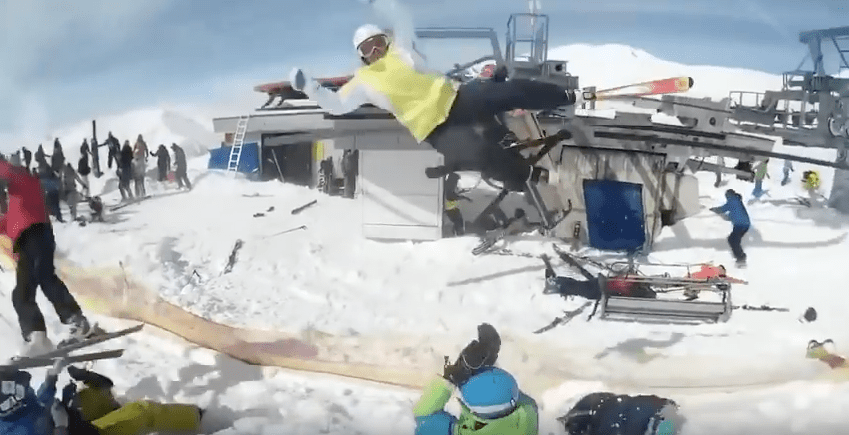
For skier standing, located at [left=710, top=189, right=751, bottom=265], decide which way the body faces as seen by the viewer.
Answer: to the viewer's left

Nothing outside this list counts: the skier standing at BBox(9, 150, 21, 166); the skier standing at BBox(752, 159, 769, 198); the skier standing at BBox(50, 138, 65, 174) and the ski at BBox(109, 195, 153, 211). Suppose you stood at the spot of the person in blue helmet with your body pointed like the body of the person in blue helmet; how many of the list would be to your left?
3

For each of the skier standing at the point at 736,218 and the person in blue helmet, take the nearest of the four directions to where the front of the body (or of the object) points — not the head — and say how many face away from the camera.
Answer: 1

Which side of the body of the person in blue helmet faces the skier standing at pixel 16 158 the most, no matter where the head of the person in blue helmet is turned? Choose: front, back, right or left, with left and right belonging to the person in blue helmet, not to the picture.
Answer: left

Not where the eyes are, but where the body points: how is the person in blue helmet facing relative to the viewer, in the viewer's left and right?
facing away from the viewer

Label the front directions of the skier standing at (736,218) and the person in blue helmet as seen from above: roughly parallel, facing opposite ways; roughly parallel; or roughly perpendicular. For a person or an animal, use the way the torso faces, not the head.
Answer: roughly perpendicular

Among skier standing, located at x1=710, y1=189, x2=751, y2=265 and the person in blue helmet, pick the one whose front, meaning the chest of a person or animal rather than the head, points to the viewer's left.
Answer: the skier standing
